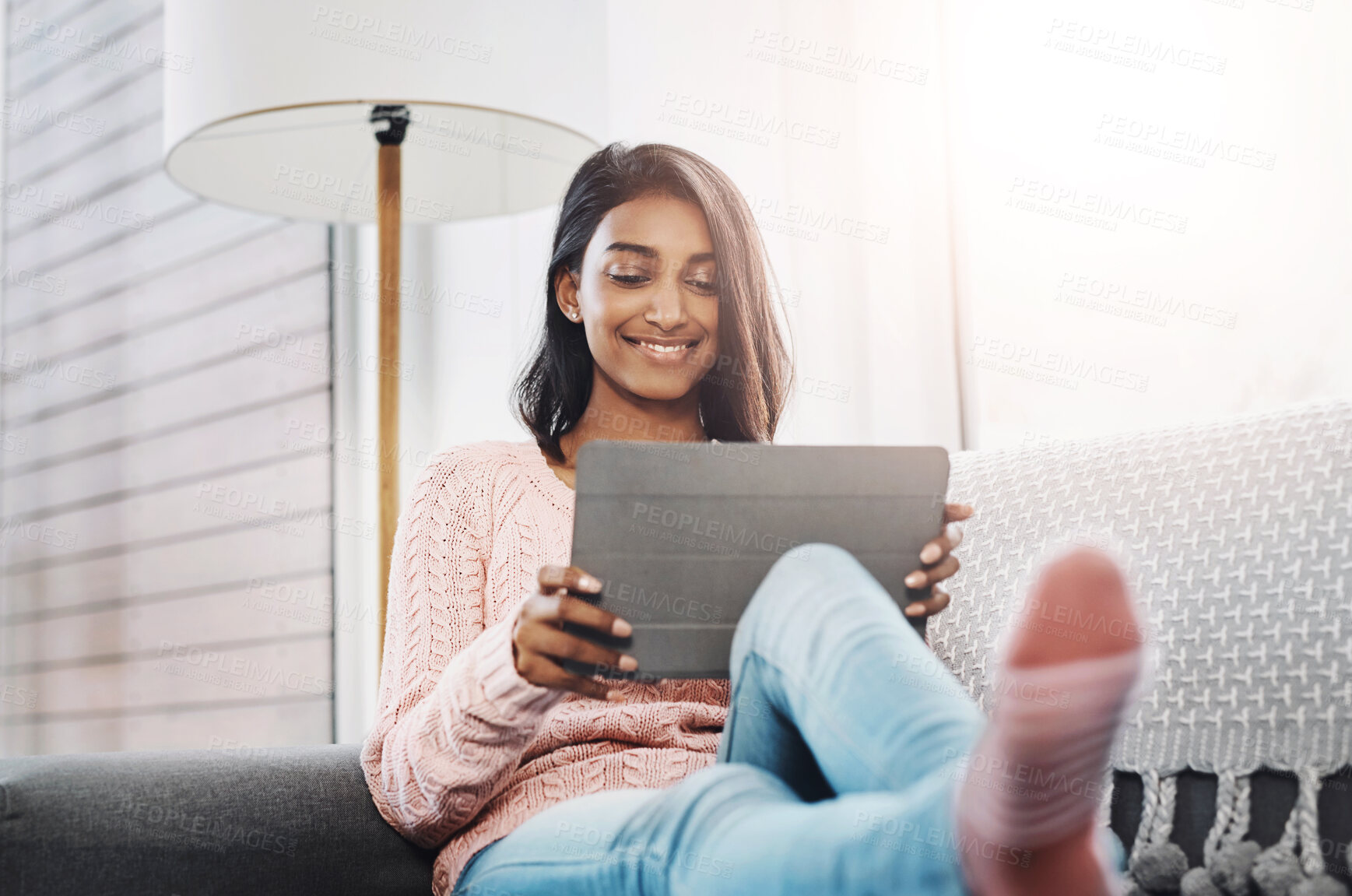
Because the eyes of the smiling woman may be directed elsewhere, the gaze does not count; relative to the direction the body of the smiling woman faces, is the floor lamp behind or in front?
behind

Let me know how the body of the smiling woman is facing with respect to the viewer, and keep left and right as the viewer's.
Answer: facing the viewer and to the right of the viewer
